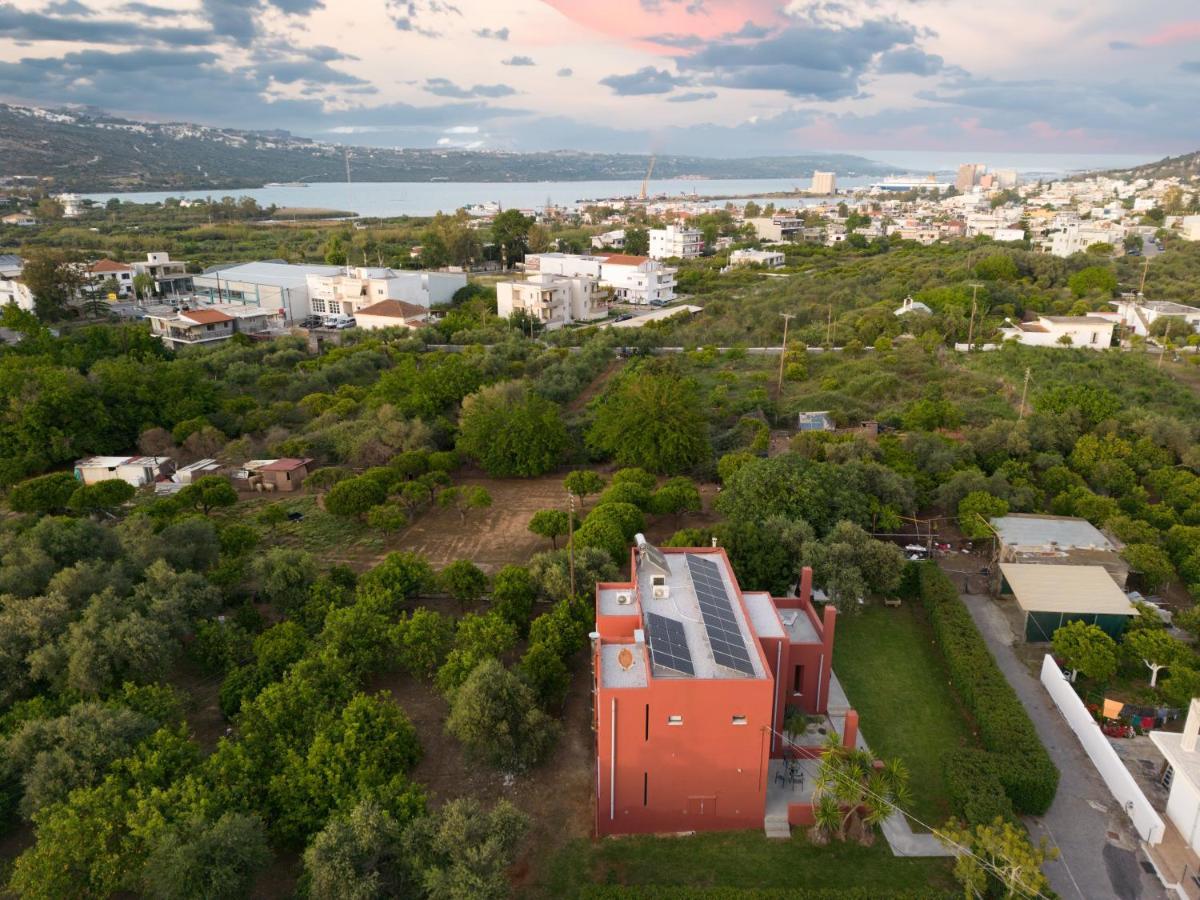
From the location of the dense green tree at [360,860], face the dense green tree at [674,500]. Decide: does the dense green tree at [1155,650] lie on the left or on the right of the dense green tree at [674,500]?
right

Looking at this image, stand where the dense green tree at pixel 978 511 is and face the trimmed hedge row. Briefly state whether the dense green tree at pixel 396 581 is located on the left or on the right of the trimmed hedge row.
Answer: right

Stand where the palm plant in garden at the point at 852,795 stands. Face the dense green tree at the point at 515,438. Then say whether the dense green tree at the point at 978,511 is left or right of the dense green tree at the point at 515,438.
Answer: right

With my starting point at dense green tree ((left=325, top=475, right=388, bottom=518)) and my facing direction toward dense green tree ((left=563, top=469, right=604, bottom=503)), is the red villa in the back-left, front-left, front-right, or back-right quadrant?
front-right

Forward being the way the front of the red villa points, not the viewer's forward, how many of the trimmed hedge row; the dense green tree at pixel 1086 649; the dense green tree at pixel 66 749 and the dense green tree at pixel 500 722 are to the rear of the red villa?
2

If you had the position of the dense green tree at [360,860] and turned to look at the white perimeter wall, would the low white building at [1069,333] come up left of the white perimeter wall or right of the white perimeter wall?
left

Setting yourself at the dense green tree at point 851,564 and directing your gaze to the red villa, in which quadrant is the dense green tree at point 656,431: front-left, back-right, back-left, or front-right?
back-right

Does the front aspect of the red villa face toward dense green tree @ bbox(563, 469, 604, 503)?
no

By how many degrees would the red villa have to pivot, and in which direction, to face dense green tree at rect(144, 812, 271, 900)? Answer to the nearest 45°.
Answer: approximately 135° to its right

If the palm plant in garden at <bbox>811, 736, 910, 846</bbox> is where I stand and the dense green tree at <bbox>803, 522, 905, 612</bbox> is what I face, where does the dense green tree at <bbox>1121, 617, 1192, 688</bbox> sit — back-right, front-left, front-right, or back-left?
front-right

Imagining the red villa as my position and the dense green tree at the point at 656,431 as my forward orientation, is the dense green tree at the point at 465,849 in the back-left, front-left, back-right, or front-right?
back-left

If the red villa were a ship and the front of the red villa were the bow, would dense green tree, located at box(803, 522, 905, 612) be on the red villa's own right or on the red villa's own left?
on the red villa's own left

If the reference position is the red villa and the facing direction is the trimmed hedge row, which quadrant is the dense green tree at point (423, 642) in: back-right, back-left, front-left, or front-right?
back-left

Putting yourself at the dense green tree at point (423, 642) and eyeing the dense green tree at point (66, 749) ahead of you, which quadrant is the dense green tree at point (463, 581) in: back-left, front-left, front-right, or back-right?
back-right
